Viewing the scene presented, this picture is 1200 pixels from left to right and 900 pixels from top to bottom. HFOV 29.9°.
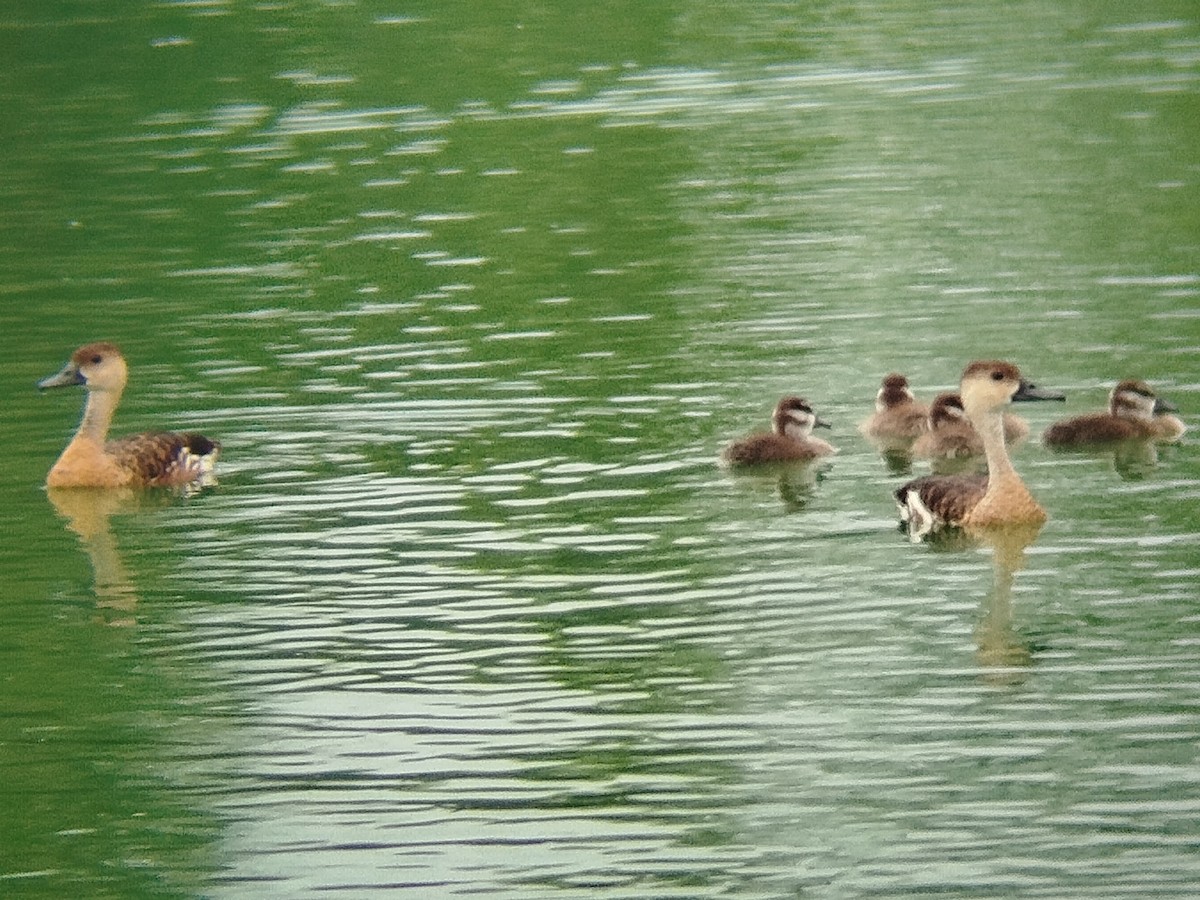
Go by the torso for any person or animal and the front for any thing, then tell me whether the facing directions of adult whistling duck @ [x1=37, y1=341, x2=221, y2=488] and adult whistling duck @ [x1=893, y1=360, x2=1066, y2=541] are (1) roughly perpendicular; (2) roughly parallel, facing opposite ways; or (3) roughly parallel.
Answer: roughly parallel, facing opposite ways

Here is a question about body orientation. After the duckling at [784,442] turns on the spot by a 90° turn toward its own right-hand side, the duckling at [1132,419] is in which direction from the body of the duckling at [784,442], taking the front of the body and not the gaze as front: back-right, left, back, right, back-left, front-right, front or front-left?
left

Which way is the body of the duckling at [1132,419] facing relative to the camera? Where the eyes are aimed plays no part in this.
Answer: to the viewer's right

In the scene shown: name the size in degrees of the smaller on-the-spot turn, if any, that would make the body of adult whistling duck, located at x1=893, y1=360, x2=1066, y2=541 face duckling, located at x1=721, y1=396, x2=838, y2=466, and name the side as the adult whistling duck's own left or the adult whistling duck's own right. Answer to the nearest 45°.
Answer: approximately 135° to the adult whistling duck's own left

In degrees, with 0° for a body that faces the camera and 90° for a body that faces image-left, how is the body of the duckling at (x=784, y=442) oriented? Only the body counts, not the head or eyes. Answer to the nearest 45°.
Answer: approximately 270°

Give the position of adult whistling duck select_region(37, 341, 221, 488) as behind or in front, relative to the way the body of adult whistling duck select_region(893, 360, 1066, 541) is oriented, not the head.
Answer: behind

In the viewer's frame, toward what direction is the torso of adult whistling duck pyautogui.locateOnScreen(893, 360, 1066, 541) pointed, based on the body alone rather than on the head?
to the viewer's right

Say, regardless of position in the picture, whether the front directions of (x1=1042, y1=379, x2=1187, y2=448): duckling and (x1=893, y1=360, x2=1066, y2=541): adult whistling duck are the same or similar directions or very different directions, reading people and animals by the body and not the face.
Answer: same or similar directions

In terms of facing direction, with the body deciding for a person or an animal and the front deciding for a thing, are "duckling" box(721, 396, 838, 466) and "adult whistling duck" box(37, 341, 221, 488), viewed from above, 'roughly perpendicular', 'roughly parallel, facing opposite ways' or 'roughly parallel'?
roughly parallel, facing opposite ways

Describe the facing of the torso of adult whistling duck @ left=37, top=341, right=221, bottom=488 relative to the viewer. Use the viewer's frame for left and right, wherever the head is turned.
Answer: facing to the left of the viewer

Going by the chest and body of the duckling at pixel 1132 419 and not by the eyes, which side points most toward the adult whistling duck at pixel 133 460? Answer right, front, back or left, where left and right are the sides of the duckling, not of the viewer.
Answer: back

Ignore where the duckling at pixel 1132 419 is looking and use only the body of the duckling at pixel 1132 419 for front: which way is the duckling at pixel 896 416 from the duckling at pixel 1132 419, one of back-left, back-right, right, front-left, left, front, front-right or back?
back

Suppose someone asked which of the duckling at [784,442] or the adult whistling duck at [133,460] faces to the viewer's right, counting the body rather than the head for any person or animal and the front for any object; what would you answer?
the duckling

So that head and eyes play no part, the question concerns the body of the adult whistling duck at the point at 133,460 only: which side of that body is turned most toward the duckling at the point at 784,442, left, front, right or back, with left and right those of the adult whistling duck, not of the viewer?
back

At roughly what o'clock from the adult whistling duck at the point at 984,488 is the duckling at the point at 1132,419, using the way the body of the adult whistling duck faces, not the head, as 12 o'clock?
The duckling is roughly at 10 o'clock from the adult whistling duck.
